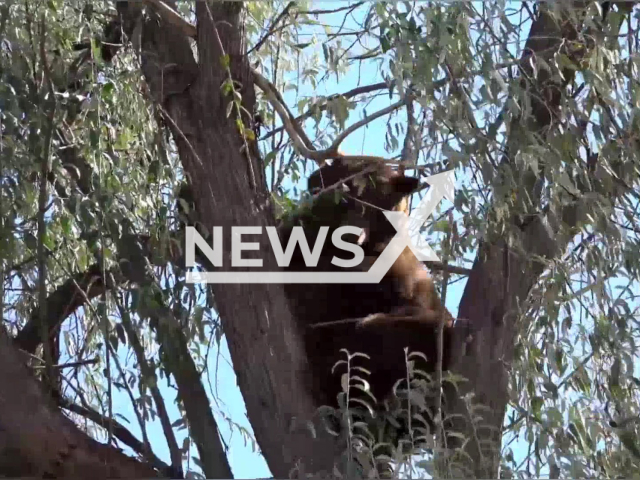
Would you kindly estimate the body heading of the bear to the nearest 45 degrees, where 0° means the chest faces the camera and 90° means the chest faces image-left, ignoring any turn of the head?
approximately 270°
